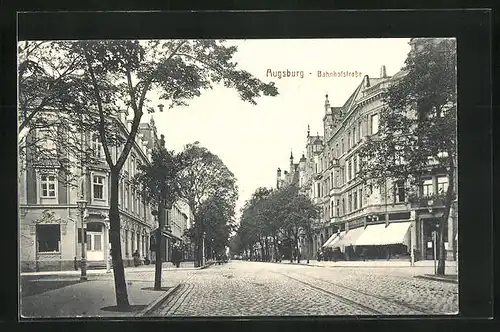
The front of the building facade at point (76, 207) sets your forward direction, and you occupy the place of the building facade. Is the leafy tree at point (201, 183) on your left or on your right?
on your left

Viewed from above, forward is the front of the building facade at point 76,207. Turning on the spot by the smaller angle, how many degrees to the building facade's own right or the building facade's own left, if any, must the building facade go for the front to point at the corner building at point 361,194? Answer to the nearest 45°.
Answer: approximately 45° to the building facade's own left

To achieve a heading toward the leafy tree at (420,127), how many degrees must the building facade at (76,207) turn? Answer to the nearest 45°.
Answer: approximately 45° to its left

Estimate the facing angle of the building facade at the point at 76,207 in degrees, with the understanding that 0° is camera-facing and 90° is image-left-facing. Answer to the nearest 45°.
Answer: approximately 315°
